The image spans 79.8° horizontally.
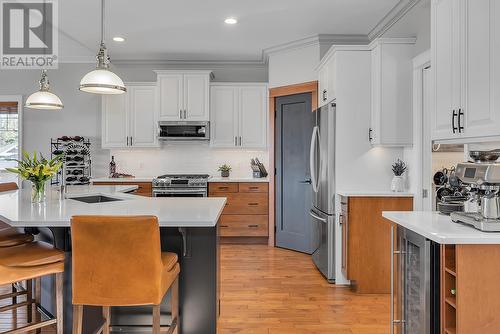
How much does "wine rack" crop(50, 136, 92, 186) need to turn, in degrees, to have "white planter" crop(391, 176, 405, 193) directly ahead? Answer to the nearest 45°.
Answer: approximately 45° to its left

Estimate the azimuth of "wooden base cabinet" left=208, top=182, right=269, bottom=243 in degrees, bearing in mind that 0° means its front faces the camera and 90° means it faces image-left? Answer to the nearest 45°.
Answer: approximately 0°

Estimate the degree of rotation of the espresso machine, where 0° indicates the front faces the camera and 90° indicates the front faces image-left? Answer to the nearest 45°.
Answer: approximately 45°
